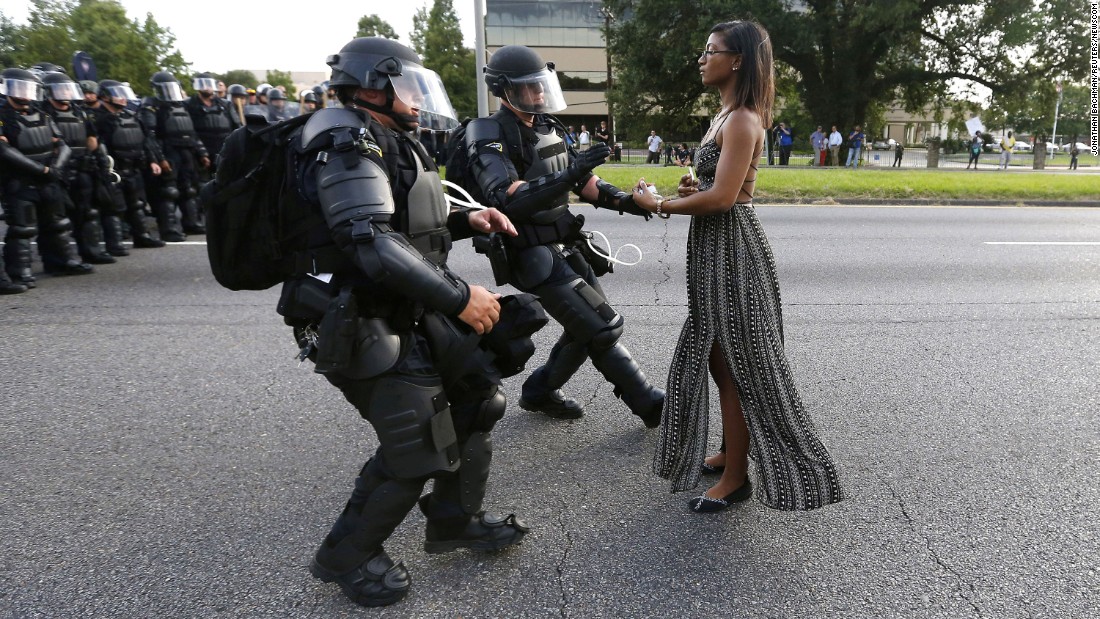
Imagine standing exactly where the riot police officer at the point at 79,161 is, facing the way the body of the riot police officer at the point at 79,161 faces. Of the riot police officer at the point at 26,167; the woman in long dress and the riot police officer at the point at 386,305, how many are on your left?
0

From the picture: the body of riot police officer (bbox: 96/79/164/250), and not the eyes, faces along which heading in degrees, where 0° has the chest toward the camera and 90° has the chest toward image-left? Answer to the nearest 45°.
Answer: approximately 315°

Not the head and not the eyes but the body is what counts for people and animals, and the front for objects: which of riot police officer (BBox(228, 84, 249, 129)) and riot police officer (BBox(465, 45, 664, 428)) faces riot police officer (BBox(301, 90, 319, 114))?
riot police officer (BBox(228, 84, 249, 129))

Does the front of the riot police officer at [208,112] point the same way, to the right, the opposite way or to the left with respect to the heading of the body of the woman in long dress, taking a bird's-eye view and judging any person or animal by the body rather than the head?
the opposite way

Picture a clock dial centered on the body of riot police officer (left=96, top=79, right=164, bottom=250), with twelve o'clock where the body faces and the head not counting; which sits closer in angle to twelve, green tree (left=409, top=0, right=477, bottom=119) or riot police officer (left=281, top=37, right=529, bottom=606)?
the riot police officer

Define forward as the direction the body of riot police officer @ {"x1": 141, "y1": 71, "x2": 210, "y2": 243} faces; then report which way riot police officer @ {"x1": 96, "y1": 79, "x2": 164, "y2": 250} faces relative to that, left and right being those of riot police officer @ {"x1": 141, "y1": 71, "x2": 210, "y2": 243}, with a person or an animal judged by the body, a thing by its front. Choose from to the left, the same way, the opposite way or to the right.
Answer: the same way

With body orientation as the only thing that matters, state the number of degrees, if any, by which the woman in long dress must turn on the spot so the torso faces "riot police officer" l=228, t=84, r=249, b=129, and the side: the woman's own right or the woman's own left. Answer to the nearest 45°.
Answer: approximately 45° to the woman's own right

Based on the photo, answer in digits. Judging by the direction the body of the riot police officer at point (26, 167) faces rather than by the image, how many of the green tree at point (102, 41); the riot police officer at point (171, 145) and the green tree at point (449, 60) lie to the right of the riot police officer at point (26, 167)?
0

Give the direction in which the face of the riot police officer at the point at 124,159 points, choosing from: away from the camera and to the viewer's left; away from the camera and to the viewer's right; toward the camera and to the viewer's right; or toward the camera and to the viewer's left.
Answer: toward the camera and to the viewer's right

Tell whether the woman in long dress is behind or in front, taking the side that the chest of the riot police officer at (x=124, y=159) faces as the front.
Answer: in front

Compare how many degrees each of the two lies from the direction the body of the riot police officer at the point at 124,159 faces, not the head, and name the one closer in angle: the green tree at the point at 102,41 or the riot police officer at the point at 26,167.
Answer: the riot police officer

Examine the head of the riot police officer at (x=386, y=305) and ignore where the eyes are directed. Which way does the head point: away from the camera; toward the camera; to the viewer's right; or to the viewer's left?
to the viewer's right

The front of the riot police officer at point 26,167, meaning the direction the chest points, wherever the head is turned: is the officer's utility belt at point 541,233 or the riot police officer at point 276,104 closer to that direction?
the officer's utility belt

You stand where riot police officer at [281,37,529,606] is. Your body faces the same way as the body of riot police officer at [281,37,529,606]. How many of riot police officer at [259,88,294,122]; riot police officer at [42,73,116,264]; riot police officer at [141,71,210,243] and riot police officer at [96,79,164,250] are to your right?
0

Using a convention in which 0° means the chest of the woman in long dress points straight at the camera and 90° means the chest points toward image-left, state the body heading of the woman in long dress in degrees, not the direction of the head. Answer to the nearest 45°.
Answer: approximately 90°

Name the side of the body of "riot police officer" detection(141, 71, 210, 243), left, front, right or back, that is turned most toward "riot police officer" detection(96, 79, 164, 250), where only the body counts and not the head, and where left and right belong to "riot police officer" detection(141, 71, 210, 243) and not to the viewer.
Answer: right

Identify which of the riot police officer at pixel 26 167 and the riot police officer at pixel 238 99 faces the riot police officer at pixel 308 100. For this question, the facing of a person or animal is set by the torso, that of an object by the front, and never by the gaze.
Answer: the riot police officer at pixel 238 99

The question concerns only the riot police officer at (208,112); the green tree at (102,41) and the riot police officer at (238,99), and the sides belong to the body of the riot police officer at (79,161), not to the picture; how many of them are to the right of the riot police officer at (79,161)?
0
